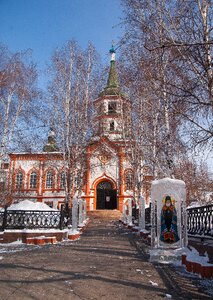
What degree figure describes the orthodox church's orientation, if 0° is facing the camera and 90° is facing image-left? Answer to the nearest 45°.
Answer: approximately 0°

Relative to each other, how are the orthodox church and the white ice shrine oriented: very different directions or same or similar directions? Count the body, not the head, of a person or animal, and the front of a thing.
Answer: same or similar directions

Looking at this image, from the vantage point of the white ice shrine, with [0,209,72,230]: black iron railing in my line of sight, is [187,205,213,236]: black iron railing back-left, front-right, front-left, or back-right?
back-right

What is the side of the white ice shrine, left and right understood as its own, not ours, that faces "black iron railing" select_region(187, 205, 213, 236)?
left

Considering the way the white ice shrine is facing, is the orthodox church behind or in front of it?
behind

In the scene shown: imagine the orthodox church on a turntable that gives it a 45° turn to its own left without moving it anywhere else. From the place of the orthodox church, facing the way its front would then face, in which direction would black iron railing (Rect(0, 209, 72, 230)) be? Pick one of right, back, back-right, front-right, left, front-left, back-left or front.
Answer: front-right

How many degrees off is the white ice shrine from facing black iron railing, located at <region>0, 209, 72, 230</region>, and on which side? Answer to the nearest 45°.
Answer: approximately 135° to its right

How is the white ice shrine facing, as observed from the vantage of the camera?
facing the viewer

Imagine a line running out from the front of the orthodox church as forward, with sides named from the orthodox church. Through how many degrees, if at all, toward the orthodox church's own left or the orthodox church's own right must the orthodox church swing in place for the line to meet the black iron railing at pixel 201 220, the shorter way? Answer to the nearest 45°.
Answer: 0° — it already faces it

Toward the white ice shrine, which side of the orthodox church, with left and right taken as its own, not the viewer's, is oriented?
front

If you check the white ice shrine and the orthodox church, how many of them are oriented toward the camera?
2
